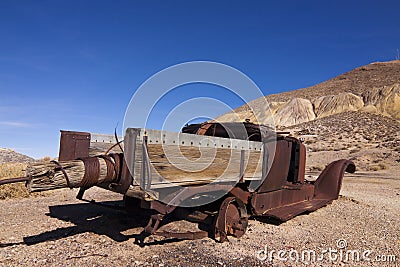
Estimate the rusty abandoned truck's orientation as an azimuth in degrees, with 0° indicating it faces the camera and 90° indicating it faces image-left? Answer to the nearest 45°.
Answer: approximately 225°
